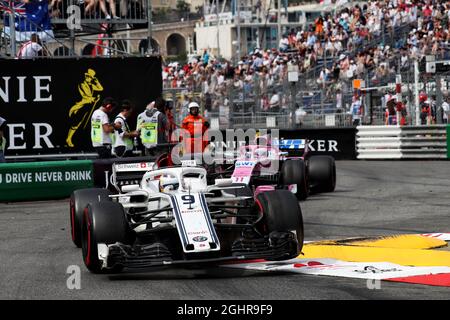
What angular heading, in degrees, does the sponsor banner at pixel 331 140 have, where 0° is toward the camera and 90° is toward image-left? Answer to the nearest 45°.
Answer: approximately 0°

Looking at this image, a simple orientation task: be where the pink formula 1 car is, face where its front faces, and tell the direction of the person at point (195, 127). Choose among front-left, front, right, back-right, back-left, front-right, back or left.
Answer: right

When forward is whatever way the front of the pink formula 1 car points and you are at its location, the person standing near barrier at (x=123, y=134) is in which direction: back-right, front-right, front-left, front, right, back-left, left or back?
right

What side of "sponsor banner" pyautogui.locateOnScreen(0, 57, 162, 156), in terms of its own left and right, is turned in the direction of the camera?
front

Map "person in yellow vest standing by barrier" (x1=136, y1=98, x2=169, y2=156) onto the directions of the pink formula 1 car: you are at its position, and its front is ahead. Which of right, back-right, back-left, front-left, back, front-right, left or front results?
right

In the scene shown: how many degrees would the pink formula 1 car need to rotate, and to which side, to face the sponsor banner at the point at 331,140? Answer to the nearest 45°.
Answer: approximately 135° to its right

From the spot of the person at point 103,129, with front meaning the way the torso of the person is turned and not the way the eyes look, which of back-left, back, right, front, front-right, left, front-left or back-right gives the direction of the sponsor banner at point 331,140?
front-left

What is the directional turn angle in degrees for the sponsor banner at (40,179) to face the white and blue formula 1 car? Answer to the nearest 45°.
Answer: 0° — it already faces it

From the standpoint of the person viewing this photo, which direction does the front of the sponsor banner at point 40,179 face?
facing the viewer

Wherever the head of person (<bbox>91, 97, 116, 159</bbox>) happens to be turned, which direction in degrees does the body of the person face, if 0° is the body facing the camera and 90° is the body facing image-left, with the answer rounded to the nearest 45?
approximately 270°
